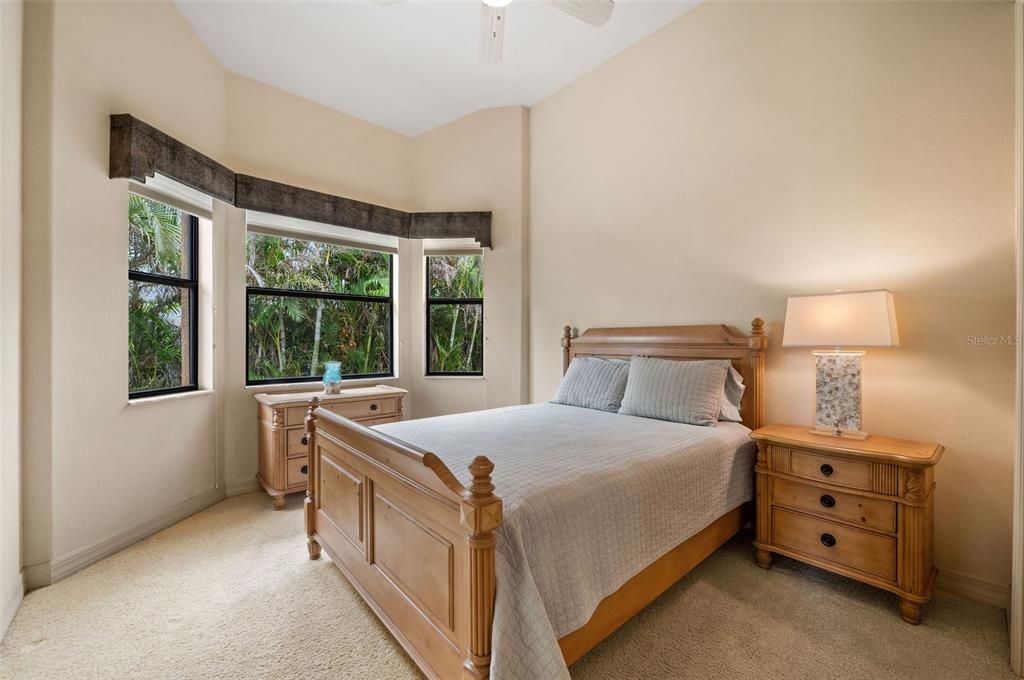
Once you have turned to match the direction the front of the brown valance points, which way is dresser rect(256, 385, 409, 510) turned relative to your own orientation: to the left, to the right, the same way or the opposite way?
the same way

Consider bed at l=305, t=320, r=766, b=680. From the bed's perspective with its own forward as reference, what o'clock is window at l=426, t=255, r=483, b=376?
The window is roughly at 4 o'clock from the bed.

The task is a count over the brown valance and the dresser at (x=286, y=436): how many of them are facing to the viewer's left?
0

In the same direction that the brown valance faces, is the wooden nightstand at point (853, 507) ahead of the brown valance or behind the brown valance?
ahead

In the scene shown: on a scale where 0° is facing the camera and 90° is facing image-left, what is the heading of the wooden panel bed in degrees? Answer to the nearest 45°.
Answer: approximately 45°

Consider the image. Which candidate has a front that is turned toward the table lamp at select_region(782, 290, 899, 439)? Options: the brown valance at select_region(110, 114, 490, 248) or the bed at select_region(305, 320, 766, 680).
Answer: the brown valance

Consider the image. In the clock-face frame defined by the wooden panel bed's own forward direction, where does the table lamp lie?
The table lamp is roughly at 7 o'clock from the wooden panel bed.

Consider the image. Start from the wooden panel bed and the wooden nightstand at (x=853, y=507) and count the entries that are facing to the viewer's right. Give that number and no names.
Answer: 0

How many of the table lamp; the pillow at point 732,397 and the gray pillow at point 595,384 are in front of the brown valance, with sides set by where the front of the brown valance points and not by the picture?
3

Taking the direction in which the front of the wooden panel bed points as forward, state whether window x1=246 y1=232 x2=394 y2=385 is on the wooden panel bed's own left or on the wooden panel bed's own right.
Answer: on the wooden panel bed's own right

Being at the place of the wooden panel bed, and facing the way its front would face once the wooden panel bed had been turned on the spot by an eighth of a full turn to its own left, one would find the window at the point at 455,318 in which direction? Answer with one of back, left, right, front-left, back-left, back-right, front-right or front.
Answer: back

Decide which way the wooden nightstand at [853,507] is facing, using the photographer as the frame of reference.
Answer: facing the viewer and to the left of the viewer
